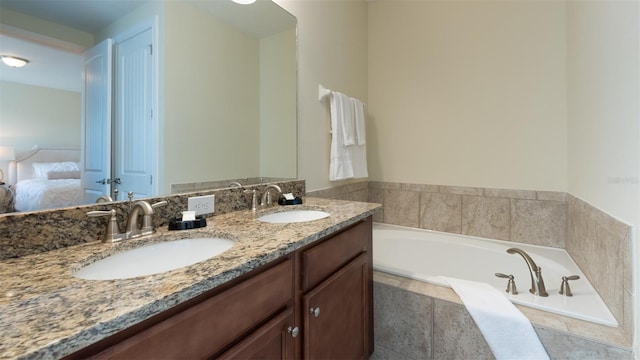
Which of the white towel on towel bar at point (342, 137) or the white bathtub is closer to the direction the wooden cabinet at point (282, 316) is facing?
the white bathtub

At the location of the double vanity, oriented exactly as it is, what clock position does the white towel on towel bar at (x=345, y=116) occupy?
The white towel on towel bar is roughly at 9 o'clock from the double vanity.

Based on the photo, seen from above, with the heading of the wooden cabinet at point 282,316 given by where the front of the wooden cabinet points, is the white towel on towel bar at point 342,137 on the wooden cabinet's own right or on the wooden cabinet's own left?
on the wooden cabinet's own left

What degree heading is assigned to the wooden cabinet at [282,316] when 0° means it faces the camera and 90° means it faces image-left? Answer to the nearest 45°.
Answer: approximately 315°

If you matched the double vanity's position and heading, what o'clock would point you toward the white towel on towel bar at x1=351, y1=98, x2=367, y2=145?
The white towel on towel bar is roughly at 9 o'clock from the double vanity.
